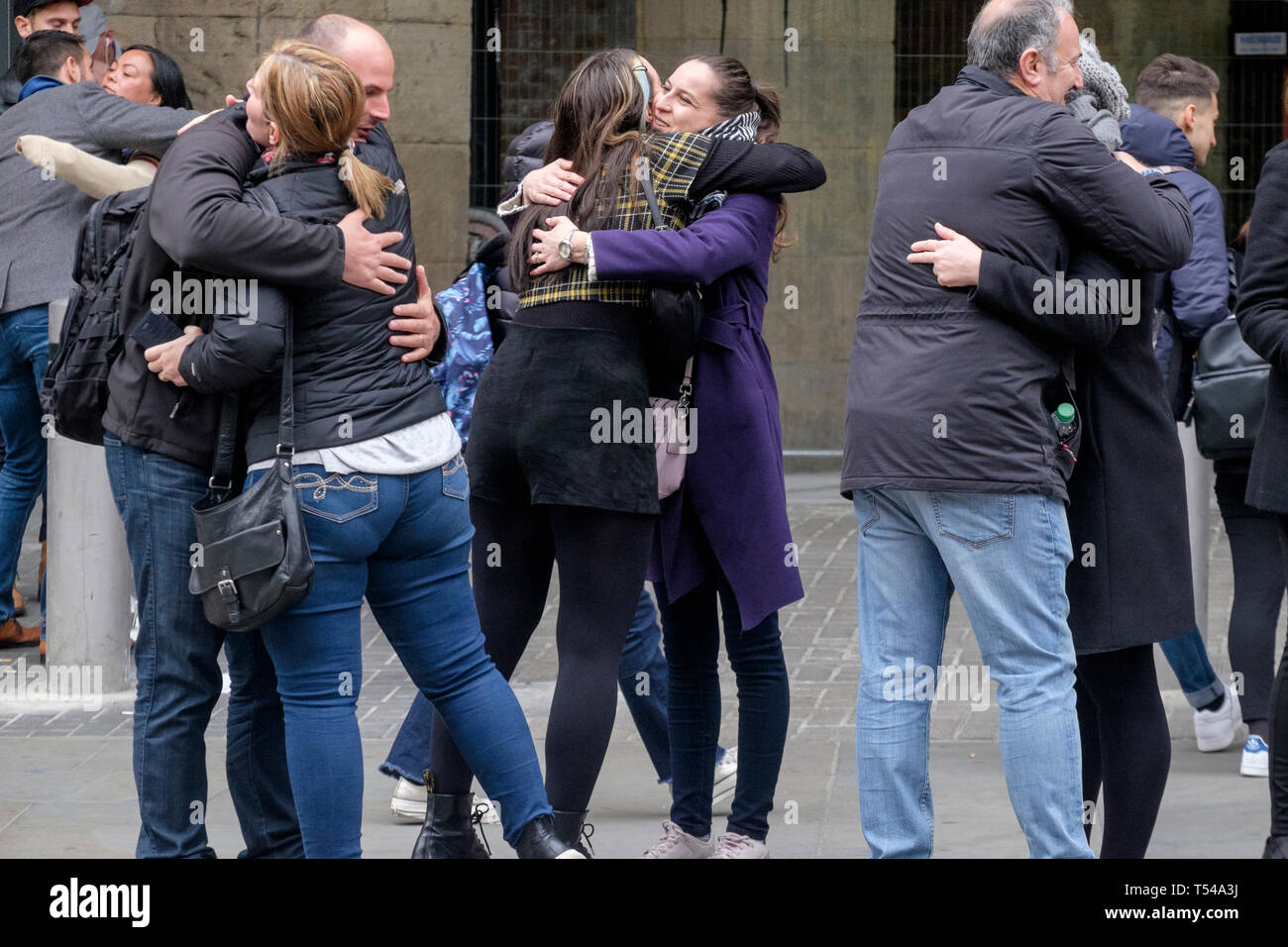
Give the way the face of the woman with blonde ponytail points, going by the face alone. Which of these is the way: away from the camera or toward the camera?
away from the camera

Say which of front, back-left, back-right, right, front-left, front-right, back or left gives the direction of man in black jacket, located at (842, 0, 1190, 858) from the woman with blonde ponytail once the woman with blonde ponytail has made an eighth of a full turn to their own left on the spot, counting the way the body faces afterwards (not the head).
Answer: back

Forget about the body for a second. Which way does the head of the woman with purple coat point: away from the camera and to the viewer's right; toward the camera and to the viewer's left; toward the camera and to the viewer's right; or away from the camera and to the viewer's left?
toward the camera and to the viewer's left

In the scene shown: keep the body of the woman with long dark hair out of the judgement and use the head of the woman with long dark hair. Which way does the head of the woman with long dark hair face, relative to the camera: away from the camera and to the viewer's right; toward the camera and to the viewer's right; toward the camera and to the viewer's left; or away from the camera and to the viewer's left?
away from the camera and to the viewer's right

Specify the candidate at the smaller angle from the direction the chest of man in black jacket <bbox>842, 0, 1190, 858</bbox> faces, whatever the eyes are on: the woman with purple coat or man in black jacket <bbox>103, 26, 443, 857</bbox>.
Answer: the woman with purple coat

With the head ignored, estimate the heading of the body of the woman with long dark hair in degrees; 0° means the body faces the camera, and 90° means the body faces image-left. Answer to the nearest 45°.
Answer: approximately 225°

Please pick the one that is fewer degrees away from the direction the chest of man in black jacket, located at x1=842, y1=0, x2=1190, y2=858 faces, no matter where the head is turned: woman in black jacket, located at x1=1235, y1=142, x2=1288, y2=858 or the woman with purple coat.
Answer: the woman in black jacket

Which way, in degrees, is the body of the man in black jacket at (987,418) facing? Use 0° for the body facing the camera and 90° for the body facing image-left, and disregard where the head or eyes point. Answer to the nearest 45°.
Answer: approximately 225°

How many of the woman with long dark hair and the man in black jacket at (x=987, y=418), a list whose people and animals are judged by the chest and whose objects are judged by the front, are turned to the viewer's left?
0
